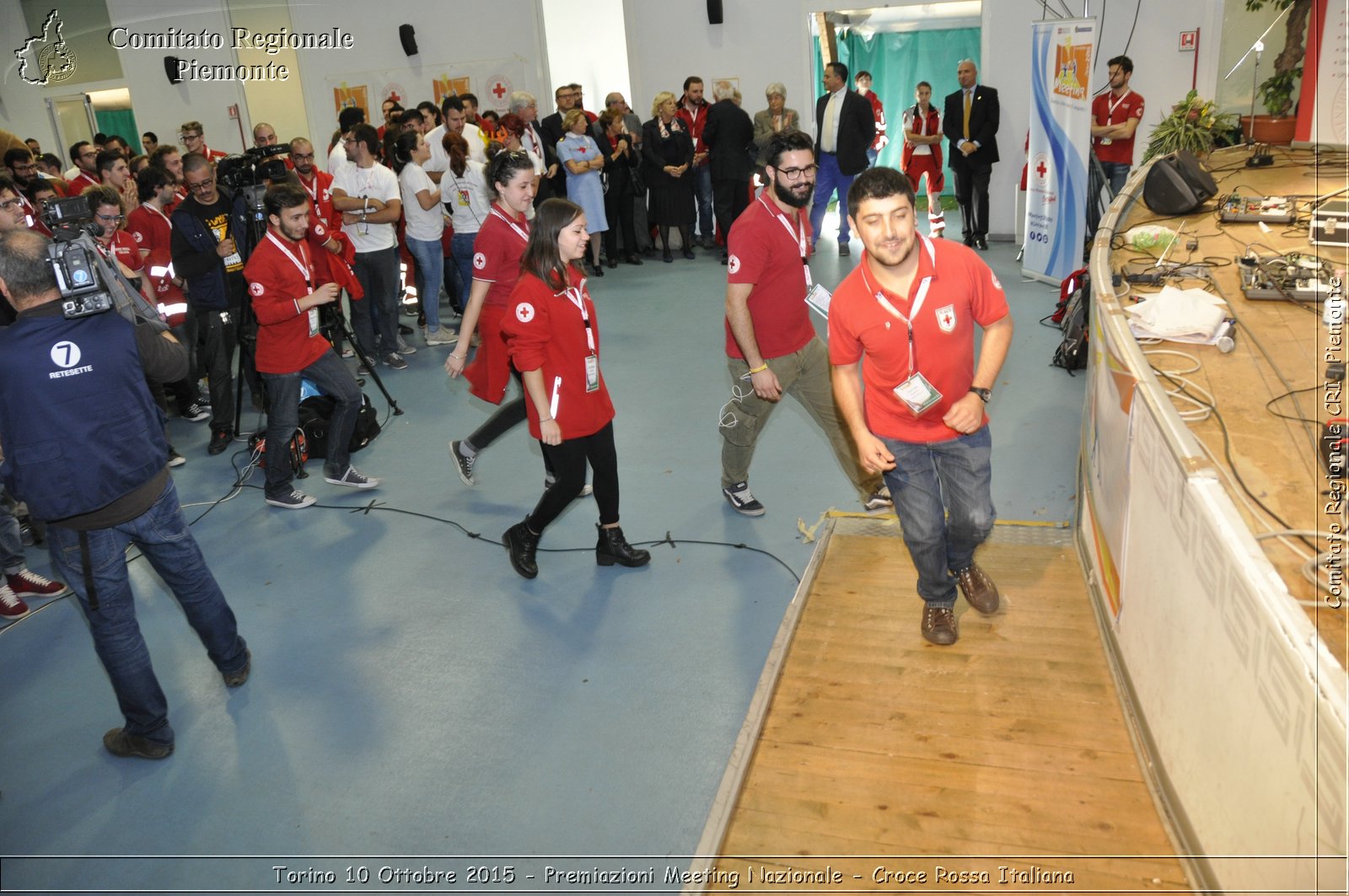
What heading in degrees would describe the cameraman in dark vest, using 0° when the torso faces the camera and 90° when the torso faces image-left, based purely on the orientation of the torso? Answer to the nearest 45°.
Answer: approximately 180°

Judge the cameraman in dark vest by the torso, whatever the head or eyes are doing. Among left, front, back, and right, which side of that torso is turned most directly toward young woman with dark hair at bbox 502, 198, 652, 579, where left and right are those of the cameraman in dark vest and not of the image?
right

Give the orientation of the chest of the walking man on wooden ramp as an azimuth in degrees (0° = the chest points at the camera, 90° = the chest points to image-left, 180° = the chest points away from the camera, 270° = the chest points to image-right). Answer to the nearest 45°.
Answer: approximately 0°

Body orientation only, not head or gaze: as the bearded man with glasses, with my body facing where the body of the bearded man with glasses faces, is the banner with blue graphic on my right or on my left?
on my left

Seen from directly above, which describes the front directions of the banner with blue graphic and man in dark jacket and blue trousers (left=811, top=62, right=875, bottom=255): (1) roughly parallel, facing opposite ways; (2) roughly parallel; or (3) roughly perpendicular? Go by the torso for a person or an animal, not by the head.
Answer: roughly parallel

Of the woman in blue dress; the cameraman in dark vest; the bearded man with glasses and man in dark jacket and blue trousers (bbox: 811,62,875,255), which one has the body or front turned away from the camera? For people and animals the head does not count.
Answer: the cameraman in dark vest

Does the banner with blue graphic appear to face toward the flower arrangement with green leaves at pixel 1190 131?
no

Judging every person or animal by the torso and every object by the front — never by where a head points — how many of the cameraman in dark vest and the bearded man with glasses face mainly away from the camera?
1

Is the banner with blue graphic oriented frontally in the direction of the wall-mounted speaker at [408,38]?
no

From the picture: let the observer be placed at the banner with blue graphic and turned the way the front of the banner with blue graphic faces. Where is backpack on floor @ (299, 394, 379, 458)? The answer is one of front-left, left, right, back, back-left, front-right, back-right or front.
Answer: front

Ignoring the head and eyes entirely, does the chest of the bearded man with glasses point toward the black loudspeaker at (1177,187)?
no

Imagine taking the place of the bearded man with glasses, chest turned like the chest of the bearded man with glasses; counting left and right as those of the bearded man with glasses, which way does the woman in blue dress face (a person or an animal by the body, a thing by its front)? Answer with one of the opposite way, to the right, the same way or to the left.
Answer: the same way

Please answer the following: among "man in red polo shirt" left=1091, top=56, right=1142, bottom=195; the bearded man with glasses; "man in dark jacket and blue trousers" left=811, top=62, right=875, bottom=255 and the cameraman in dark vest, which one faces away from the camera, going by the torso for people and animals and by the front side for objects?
the cameraman in dark vest

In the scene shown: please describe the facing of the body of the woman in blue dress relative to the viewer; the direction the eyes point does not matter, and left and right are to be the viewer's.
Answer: facing the viewer and to the right of the viewer

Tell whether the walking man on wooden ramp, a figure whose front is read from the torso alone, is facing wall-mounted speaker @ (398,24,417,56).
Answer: no

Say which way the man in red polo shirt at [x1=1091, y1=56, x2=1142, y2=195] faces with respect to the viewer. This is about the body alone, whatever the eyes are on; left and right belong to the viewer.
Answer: facing the viewer and to the left of the viewer

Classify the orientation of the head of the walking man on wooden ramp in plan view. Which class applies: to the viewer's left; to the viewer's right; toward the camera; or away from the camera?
toward the camera

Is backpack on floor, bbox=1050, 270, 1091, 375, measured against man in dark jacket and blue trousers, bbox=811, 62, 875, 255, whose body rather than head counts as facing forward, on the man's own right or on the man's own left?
on the man's own left
